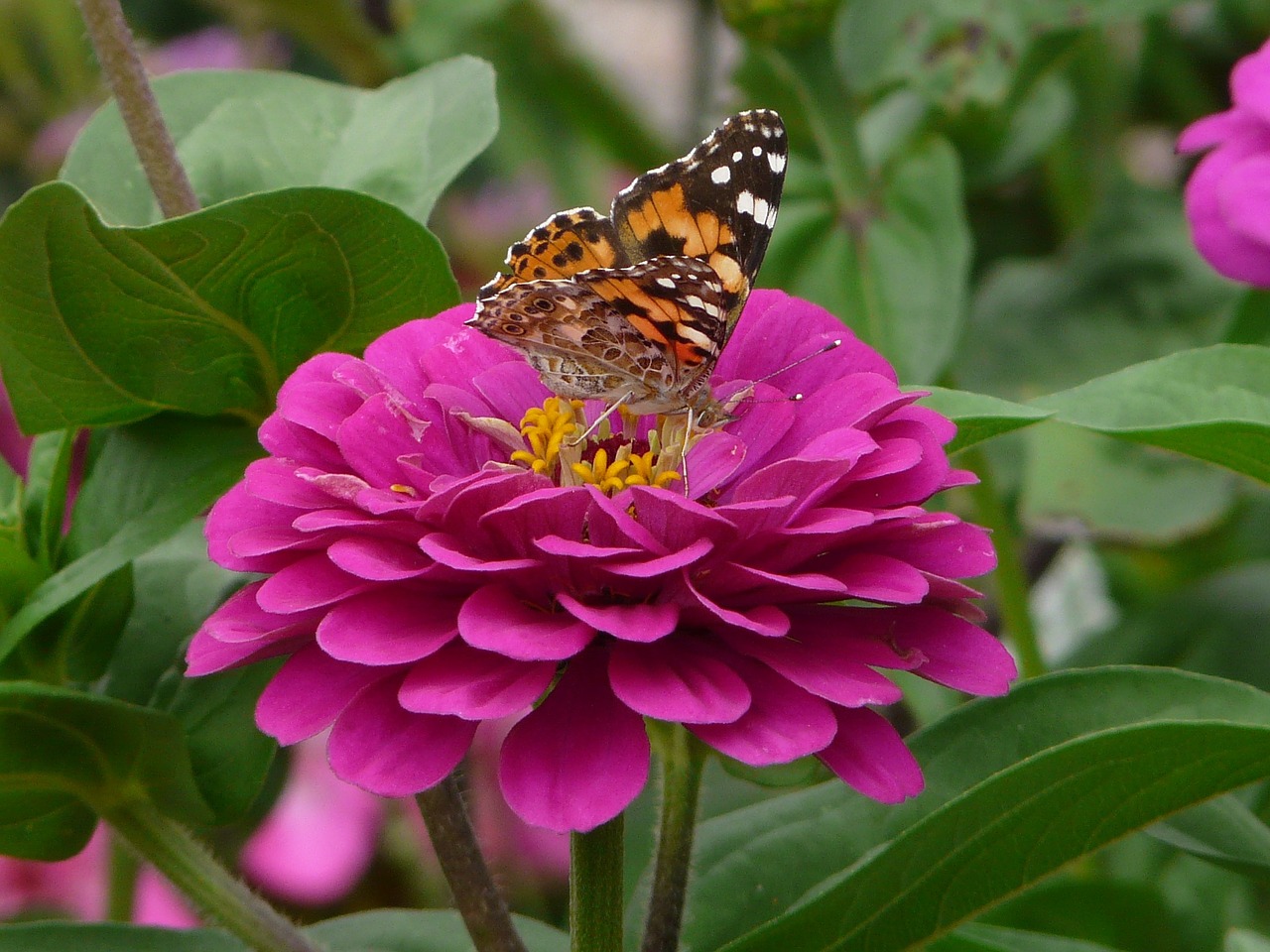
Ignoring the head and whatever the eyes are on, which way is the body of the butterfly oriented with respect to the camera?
to the viewer's right
